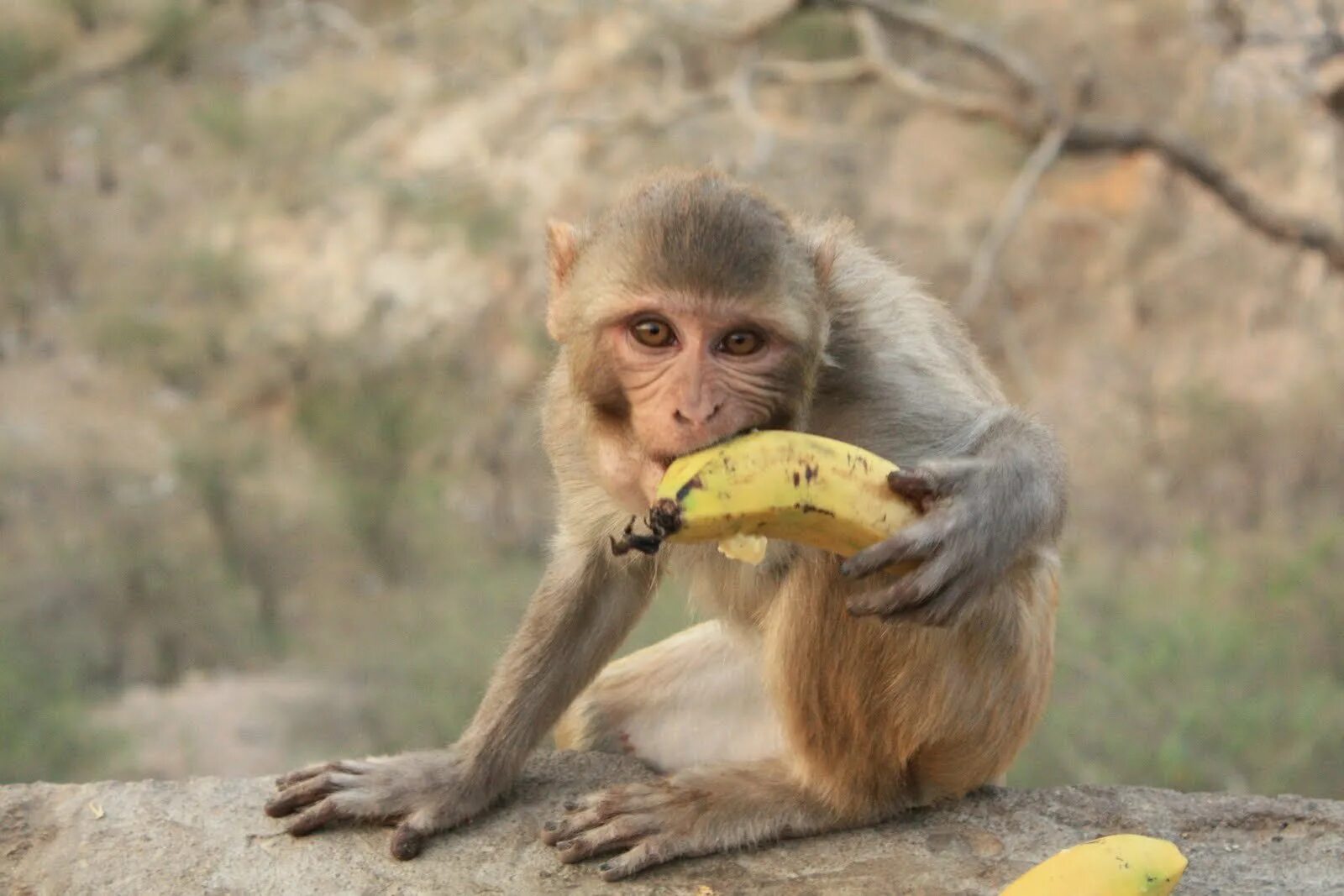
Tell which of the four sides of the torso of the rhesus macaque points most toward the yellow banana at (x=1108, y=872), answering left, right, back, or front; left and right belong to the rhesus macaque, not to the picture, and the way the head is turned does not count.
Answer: left

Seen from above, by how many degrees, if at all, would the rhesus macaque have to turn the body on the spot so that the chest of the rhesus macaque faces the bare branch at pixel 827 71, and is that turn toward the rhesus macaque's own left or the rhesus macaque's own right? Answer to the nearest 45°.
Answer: approximately 135° to the rhesus macaque's own right

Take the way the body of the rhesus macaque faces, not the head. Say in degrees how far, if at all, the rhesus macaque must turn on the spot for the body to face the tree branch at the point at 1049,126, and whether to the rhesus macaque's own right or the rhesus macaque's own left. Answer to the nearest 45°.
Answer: approximately 135° to the rhesus macaque's own right

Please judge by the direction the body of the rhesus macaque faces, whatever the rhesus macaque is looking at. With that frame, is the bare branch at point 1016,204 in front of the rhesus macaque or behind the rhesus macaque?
behind

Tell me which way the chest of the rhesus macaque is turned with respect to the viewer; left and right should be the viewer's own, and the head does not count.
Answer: facing the viewer and to the left of the viewer

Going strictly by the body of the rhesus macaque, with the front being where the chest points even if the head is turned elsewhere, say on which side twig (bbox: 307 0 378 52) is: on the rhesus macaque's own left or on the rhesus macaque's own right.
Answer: on the rhesus macaque's own right

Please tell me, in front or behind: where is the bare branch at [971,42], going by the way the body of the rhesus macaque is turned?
behind

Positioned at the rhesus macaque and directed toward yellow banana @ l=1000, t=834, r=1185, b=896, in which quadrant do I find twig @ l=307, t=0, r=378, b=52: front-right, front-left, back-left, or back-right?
back-left
